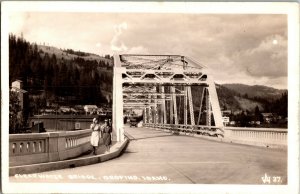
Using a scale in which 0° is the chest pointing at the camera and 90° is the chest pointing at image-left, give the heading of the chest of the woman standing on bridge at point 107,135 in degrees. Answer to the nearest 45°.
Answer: approximately 0°
